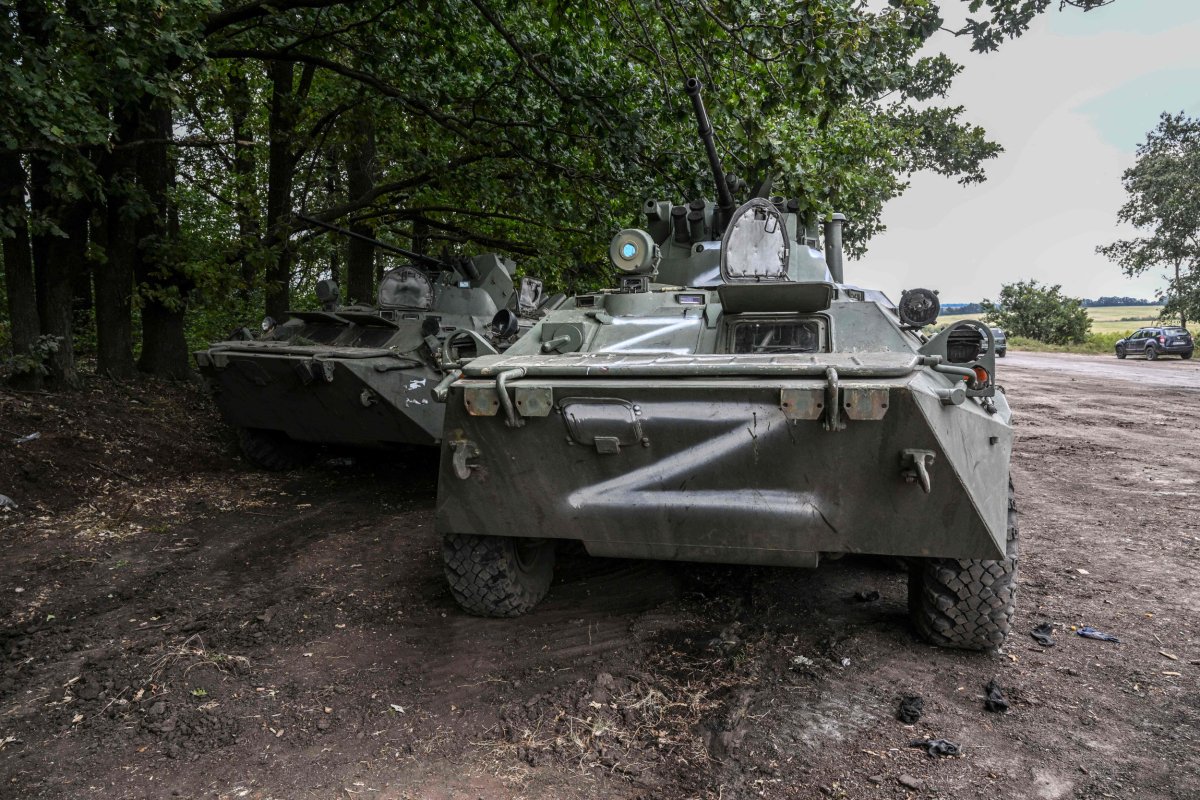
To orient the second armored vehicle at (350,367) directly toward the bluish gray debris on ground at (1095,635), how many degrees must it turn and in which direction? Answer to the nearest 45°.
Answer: approximately 90° to its left

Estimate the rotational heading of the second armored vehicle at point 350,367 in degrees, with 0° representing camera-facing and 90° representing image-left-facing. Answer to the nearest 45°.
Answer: approximately 45°

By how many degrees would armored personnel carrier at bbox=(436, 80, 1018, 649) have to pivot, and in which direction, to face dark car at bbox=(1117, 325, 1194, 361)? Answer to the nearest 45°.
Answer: approximately 135° to its left

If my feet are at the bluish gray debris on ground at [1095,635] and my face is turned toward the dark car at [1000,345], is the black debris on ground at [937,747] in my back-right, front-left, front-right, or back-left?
back-left

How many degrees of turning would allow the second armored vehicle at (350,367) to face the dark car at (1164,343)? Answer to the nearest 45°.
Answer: approximately 180°

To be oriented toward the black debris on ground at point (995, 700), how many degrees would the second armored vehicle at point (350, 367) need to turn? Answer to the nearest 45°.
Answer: approximately 90° to its left

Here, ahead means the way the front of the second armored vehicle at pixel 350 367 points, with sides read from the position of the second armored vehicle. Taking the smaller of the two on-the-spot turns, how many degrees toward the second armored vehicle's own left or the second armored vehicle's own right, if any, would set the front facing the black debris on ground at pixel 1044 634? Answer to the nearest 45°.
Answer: approximately 90° to the second armored vehicle's own left

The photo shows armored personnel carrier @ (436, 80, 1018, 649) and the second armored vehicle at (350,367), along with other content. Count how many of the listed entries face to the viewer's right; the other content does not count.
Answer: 0

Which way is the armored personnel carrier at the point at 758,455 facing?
toward the camera
